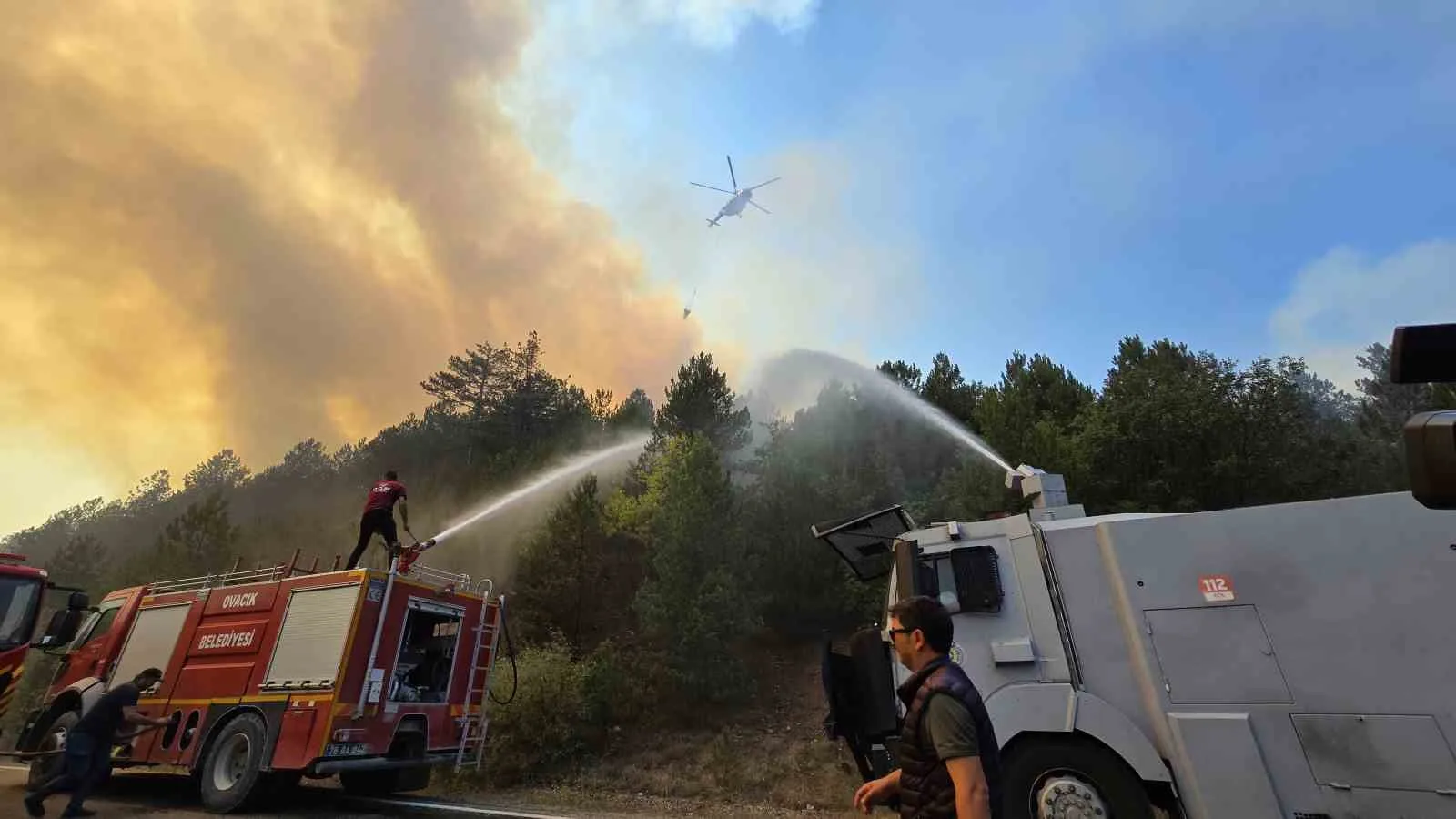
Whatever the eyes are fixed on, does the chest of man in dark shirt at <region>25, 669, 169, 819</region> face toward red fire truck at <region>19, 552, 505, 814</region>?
yes

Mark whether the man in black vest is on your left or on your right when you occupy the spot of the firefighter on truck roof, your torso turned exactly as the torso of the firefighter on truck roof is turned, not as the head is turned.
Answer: on your right

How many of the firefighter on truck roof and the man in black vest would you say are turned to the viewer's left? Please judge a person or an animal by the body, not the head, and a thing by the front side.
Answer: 1

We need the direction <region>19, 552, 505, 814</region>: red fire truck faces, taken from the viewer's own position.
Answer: facing away from the viewer and to the left of the viewer

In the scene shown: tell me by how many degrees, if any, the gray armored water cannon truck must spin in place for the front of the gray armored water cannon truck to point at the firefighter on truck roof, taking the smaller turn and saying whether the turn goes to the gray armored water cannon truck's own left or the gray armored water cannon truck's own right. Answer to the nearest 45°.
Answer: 0° — it already faces them

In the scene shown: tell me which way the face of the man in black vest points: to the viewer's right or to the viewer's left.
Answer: to the viewer's left

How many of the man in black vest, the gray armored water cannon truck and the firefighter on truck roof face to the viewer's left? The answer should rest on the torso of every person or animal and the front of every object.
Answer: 2

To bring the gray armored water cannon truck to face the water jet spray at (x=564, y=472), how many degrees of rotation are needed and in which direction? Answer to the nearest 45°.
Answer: approximately 45° to its right

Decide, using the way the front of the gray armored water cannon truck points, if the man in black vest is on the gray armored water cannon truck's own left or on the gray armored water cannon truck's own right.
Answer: on the gray armored water cannon truck's own left

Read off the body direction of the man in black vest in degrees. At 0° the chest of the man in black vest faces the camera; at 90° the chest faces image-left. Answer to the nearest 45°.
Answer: approximately 90°

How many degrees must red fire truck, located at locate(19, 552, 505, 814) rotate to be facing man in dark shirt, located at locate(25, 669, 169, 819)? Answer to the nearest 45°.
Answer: approximately 45° to its left

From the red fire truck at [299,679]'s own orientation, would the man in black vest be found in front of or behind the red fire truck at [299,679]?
behind

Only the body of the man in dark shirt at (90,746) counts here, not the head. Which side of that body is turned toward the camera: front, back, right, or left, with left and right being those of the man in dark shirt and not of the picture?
right

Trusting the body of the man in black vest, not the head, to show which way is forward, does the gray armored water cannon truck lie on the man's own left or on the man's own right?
on the man's own right

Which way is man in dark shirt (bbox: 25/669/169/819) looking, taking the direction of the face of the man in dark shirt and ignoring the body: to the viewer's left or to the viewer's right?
to the viewer's right

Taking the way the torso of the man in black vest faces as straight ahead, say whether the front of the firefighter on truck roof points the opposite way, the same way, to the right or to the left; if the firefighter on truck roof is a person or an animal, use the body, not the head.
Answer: to the right
